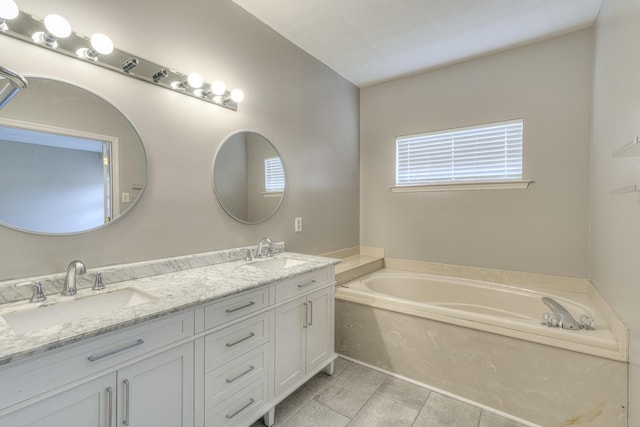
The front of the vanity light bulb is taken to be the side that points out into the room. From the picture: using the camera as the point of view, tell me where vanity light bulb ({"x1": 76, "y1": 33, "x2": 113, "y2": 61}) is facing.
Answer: facing the viewer and to the right of the viewer

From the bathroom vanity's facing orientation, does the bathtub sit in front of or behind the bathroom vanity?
in front

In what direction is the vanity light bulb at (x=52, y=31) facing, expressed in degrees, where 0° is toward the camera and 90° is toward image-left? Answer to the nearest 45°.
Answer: approximately 315°

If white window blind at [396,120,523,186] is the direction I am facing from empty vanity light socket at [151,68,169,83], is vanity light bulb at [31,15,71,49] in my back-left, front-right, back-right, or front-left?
back-right

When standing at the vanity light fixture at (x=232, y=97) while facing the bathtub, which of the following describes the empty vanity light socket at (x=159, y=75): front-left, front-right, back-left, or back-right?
back-right

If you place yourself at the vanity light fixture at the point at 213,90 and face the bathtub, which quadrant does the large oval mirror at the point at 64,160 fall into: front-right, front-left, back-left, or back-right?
back-right

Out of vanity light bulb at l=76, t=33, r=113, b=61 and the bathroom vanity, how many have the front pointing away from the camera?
0

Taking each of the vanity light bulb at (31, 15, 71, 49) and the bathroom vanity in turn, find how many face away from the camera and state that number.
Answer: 0
